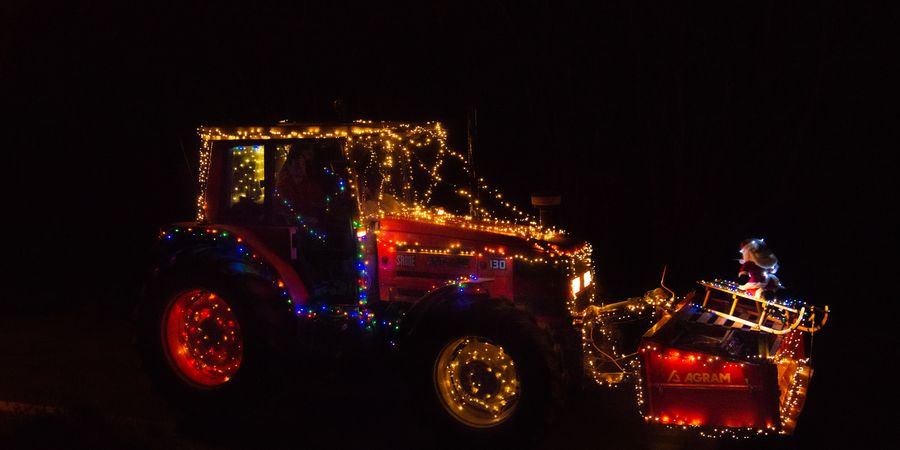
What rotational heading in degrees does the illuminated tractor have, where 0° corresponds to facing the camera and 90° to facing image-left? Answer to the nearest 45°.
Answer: approximately 315°
